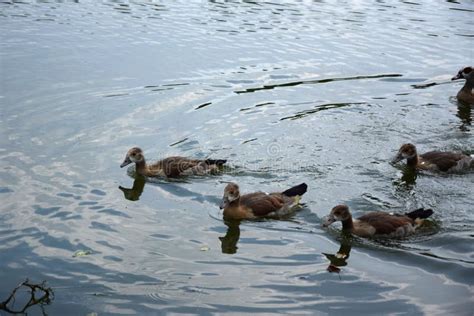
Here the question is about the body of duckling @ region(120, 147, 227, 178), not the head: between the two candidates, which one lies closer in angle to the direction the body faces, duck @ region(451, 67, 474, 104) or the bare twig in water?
the bare twig in water

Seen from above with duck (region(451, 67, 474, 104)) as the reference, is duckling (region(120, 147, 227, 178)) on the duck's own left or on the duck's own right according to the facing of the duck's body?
on the duck's own left

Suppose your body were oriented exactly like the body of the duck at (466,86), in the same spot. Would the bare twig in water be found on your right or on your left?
on your left

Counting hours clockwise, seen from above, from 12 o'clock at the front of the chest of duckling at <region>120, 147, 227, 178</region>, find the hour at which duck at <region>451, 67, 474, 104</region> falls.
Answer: The duck is roughly at 5 o'clock from the duckling.

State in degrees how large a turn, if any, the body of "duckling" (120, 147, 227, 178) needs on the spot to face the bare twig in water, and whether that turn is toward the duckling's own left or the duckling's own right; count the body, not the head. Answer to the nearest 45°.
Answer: approximately 90° to the duckling's own left

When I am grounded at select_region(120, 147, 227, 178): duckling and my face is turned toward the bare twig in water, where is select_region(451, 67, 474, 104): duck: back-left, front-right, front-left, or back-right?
back-left

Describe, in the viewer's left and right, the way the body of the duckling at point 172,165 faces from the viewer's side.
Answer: facing to the left of the viewer
